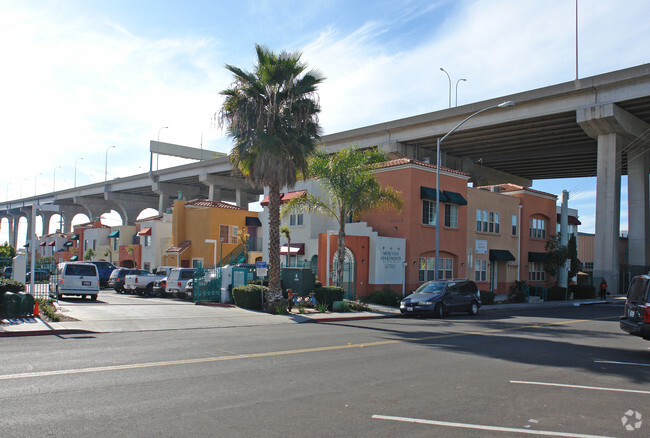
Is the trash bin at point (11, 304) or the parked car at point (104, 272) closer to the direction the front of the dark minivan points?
the trash bin

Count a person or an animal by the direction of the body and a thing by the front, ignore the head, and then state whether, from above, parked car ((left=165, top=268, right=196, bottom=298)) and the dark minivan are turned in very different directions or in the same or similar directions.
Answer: very different directions

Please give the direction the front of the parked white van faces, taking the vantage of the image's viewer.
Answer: facing away from the viewer

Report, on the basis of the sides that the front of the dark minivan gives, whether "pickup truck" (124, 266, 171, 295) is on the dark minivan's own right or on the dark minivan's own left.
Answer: on the dark minivan's own right

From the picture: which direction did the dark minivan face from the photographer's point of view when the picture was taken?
facing the viewer and to the left of the viewer

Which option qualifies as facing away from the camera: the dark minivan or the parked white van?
the parked white van

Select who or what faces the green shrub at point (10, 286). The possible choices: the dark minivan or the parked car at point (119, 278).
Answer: the dark minivan

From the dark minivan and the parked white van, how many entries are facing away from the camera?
1
